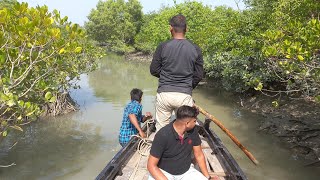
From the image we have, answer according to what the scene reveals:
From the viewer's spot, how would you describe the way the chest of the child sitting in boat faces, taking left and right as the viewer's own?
facing away from the viewer and to the right of the viewer

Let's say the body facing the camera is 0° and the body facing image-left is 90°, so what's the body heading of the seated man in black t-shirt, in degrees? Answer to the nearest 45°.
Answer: approximately 315°

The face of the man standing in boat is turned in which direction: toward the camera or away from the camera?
away from the camera

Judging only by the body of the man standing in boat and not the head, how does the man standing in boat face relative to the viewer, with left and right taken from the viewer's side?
facing away from the viewer

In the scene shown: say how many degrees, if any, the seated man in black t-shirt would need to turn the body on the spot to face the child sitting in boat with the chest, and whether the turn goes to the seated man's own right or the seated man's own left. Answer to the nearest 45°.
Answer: approximately 180°

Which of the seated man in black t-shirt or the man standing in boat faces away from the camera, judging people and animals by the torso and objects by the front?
the man standing in boat

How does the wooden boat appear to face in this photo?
away from the camera
